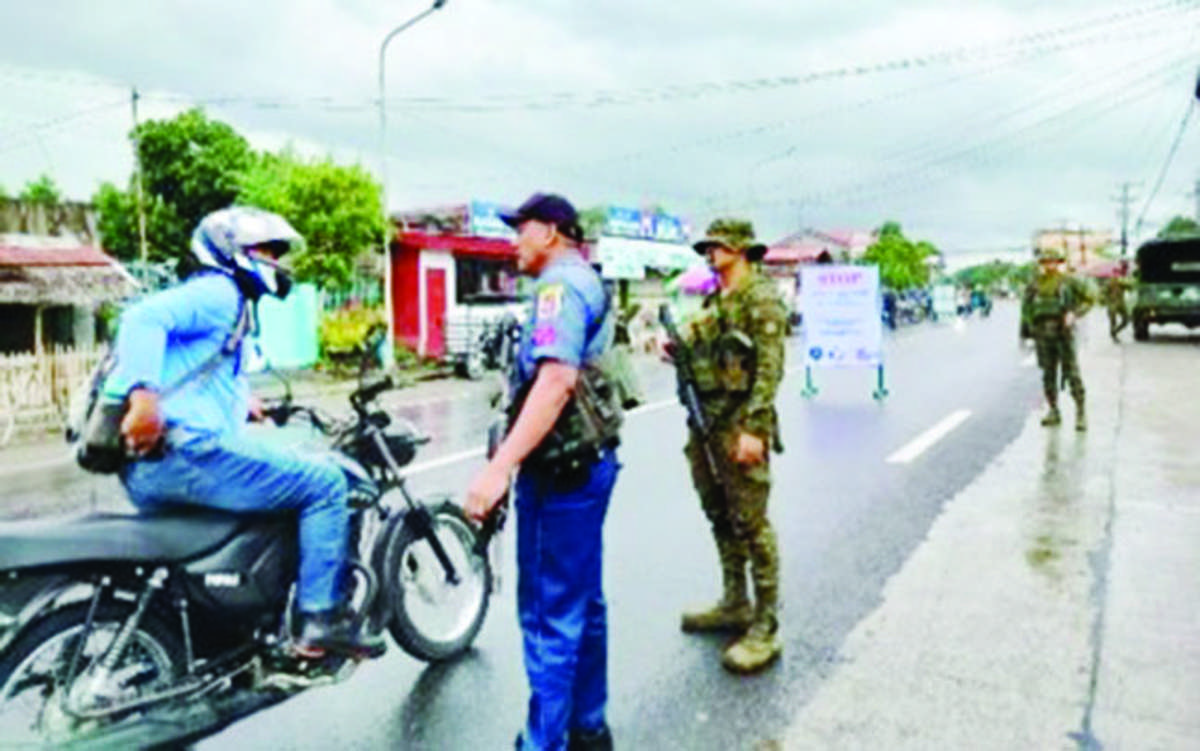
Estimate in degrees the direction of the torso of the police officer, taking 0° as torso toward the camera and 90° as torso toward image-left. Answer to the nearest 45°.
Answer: approximately 90°

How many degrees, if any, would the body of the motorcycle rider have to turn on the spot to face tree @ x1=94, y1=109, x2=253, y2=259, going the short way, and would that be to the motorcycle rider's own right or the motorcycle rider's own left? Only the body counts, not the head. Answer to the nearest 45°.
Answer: approximately 90° to the motorcycle rider's own left

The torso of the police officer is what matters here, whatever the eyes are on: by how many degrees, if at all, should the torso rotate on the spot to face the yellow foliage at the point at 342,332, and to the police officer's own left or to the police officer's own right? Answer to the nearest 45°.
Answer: approximately 90° to the police officer's own right

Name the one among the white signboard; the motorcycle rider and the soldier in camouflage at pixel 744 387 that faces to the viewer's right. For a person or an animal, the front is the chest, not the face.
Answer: the motorcycle rider

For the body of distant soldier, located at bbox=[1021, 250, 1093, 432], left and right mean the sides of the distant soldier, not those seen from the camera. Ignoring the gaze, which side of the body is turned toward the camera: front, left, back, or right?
front

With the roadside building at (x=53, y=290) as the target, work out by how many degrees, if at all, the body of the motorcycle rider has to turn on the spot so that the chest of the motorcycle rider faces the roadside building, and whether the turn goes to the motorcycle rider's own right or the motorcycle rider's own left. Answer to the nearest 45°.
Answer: approximately 90° to the motorcycle rider's own left

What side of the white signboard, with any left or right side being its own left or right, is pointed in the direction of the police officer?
front

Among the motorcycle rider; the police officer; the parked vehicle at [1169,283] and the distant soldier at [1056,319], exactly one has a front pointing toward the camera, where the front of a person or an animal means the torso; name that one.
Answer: the distant soldier

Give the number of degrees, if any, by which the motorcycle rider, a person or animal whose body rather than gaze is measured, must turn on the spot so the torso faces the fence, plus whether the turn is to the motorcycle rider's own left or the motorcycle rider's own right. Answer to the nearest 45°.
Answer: approximately 90° to the motorcycle rider's own left

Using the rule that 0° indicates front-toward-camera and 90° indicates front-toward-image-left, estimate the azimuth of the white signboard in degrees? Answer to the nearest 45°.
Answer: approximately 0°

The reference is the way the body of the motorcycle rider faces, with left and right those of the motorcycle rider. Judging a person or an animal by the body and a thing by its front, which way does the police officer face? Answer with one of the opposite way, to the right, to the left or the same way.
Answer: the opposite way

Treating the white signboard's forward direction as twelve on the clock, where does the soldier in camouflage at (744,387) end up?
The soldier in camouflage is roughly at 12 o'clock from the white signboard.

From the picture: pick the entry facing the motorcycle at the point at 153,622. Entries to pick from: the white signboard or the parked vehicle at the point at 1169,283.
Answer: the white signboard

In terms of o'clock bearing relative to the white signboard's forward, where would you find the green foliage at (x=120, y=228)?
The green foliage is roughly at 4 o'clock from the white signboard.
